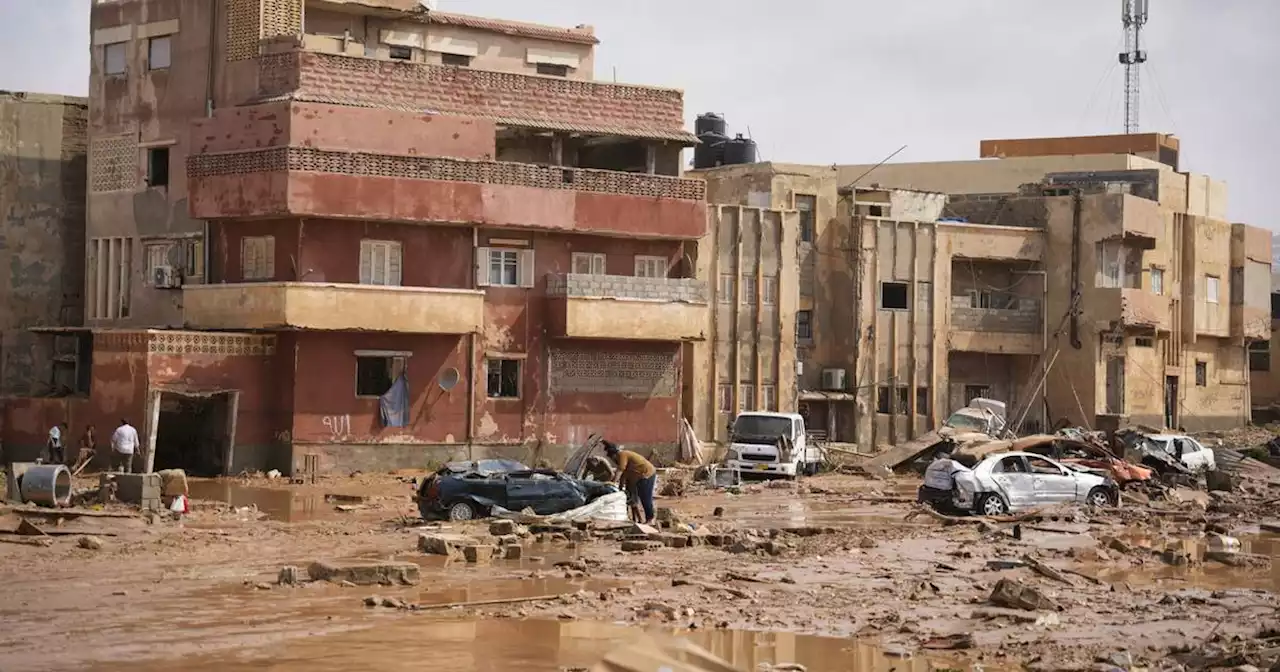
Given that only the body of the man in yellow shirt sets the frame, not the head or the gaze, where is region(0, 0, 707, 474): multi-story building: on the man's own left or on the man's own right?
on the man's own right

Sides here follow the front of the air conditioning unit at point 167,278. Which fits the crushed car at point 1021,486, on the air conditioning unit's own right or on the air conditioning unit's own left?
on the air conditioning unit's own left

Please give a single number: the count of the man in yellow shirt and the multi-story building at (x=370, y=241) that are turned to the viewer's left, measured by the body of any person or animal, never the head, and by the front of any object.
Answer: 1

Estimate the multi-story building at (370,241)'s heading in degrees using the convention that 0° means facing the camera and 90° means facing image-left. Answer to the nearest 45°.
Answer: approximately 315°

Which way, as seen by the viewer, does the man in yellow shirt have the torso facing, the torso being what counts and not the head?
to the viewer's left

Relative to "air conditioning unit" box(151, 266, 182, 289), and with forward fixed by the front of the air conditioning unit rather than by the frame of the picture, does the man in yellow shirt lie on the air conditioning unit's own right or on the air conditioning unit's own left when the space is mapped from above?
on the air conditioning unit's own left

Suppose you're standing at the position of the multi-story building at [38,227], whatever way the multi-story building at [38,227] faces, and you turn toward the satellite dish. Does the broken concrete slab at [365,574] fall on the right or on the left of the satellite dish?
right
